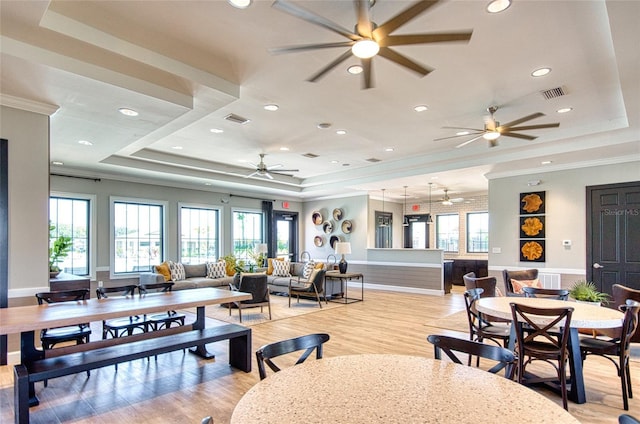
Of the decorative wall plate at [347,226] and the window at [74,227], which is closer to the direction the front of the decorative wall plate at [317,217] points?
the window

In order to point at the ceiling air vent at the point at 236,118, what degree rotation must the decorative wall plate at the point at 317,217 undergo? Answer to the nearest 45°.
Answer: approximately 45° to its left

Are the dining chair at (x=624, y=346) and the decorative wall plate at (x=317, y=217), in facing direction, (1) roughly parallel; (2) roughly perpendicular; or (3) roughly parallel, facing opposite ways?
roughly perpendicular

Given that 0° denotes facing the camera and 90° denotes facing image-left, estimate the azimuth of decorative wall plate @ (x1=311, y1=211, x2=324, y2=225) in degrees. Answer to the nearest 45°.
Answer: approximately 45°

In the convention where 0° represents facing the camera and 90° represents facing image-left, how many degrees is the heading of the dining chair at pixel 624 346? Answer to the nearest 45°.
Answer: approximately 90°

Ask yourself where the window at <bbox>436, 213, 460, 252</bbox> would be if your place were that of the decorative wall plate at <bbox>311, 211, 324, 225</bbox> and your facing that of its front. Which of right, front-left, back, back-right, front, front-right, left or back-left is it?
back-left
